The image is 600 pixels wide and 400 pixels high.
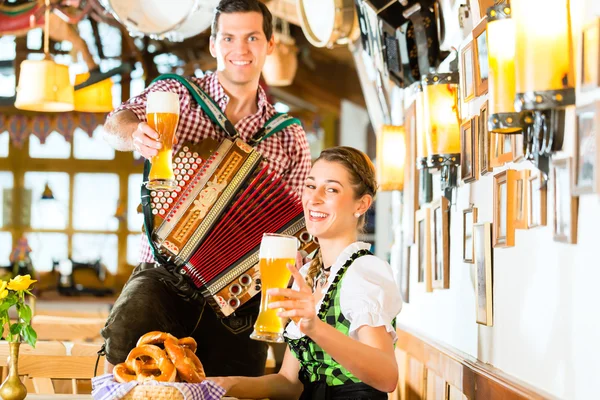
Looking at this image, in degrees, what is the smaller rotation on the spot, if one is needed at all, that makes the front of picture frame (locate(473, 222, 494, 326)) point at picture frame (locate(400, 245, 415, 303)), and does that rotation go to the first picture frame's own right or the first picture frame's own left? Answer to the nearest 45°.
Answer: approximately 90° to the first picture frame's own right

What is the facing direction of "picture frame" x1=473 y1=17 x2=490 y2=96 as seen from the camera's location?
facing to the left of the viewer

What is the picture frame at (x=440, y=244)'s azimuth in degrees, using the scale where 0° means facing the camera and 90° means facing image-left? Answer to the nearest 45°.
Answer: approximately 90°

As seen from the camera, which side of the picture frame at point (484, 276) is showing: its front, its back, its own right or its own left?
left

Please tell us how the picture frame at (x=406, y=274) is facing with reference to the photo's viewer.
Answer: facing to the left of the viewer

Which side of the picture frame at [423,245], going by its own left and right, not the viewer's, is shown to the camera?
left
